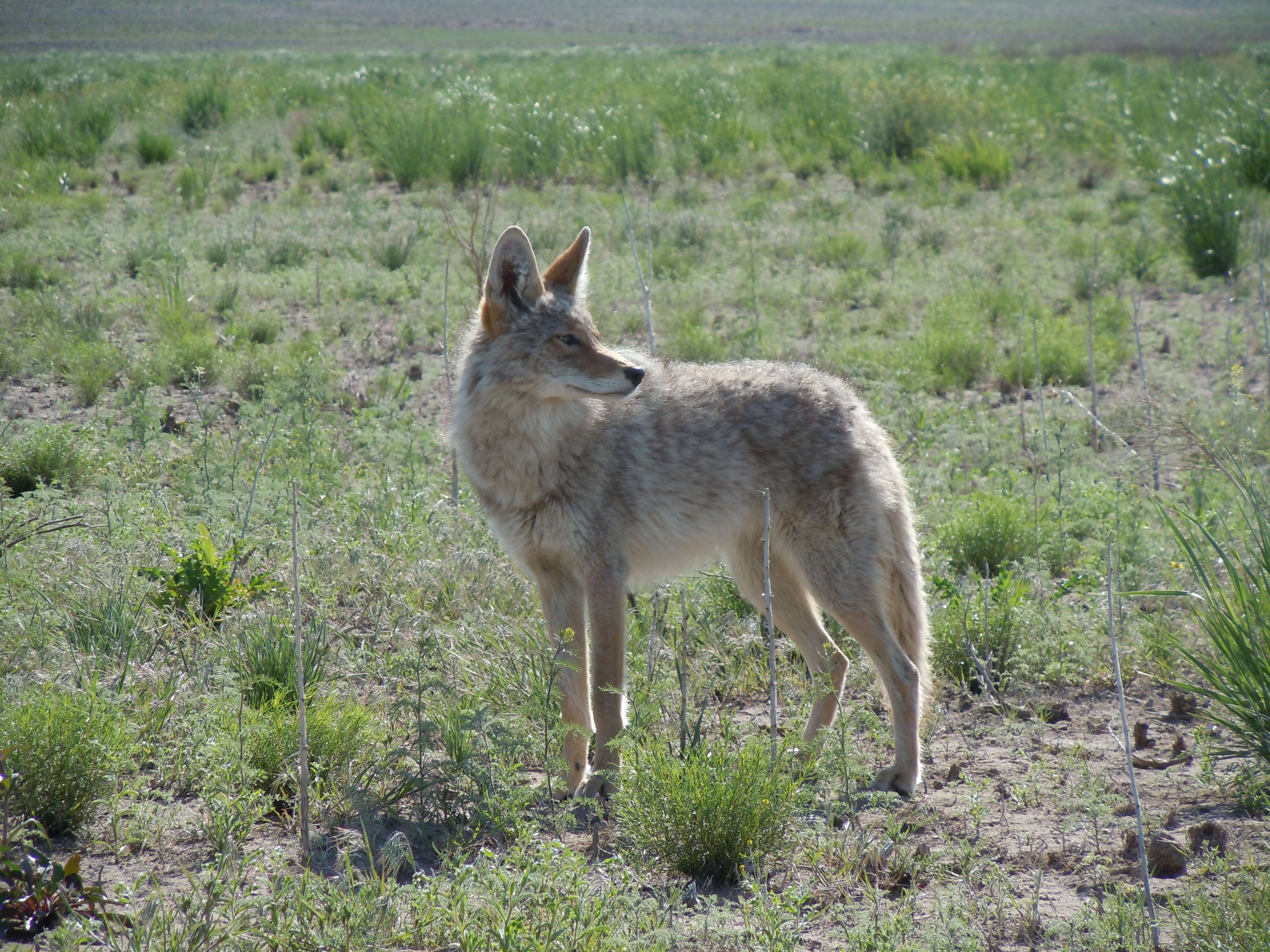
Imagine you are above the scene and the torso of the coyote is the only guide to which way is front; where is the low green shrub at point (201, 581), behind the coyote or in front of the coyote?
in front

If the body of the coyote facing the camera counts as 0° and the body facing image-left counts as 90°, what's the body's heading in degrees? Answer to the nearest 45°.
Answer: approximately 90°

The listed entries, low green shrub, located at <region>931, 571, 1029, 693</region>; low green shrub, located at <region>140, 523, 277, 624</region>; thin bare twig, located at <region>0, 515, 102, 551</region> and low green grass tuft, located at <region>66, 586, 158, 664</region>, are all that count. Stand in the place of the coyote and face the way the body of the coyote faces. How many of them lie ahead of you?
3

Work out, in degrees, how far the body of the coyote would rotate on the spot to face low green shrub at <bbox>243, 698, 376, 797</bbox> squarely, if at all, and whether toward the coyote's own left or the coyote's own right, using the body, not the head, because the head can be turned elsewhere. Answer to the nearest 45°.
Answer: approximately 45° to the coyote's own left

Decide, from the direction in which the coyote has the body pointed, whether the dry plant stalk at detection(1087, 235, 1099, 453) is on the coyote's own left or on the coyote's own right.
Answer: on the coyote's own right

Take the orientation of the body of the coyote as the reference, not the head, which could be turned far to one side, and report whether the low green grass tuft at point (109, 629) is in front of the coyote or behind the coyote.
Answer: in front

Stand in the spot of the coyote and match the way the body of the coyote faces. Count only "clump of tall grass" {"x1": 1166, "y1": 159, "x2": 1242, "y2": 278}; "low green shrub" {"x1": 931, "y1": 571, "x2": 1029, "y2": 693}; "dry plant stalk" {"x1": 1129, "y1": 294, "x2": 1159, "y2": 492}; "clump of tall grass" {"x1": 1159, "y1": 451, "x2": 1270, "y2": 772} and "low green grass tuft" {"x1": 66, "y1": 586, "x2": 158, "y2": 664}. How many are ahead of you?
1

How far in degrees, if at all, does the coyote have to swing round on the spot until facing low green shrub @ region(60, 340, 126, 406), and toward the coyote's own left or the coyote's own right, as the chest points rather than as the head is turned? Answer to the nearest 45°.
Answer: approximately 45° to the coyote's own right

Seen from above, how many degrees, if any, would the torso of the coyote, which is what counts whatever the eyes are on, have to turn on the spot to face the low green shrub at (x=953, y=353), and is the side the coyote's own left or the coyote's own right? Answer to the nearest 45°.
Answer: approximately 135° to the coyote's own right

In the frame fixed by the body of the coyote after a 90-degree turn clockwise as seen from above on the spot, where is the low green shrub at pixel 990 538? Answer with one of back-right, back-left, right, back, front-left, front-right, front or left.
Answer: front-right

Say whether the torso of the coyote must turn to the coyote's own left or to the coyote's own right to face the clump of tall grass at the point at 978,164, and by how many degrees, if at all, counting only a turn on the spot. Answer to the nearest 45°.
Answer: approximately 90° to the coyote's own right

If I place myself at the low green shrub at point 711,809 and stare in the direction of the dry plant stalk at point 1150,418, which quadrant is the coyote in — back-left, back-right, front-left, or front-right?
front-left

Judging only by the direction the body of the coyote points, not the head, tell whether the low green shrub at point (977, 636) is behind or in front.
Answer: behind

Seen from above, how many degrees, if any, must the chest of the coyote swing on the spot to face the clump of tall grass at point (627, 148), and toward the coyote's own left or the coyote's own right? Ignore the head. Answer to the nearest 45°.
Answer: approximately 90° to the coyote's own right

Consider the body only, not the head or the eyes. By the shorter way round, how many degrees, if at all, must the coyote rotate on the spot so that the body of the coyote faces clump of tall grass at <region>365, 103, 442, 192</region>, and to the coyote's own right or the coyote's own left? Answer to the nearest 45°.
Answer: approximately 90° to the coyote's own right
